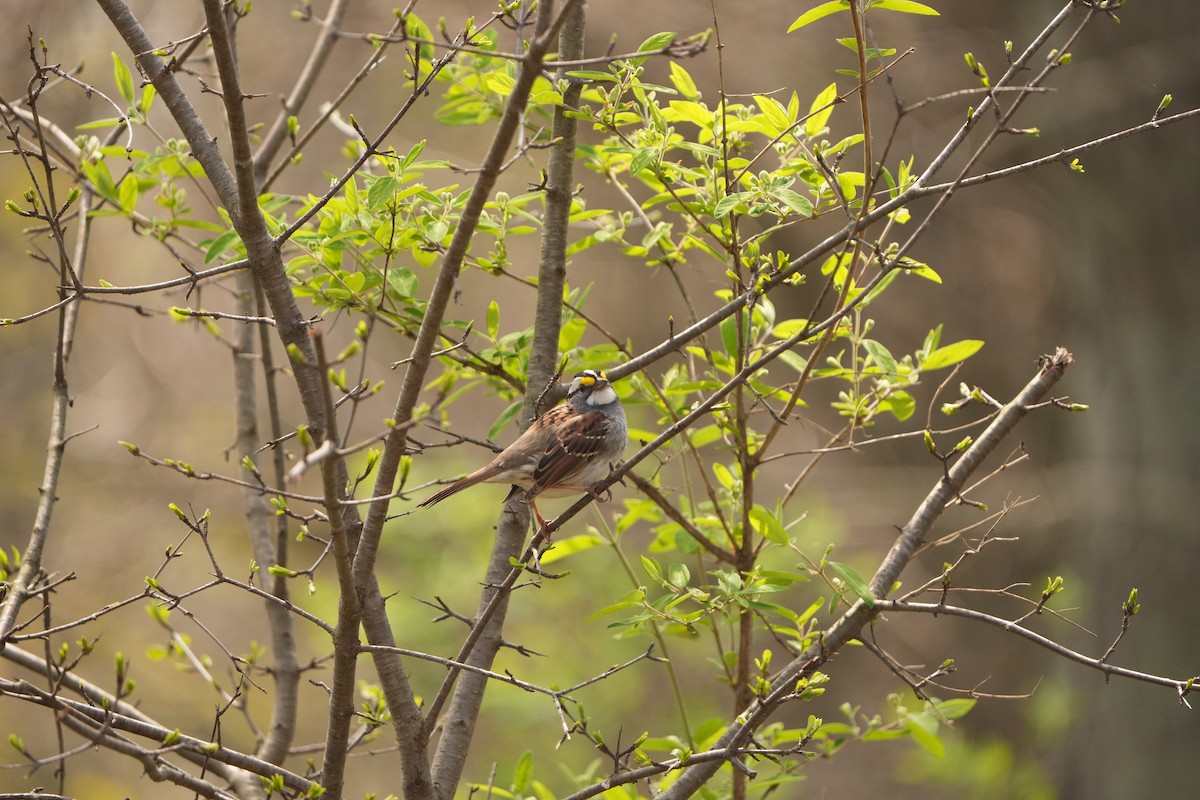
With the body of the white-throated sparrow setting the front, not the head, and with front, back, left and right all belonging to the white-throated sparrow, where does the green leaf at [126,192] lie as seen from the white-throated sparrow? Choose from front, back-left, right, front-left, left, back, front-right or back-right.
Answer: back-right

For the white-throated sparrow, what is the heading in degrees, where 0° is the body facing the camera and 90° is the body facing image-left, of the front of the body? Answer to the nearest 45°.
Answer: approximately 270°

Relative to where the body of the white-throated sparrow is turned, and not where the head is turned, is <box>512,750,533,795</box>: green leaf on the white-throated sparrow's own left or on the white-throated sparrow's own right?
on the white-throated sparrow's own right
